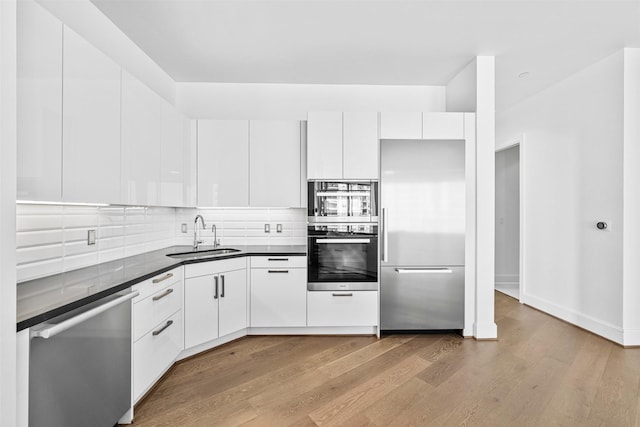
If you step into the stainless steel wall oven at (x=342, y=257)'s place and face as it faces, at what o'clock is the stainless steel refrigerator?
The stainless steel refrigerator is roughly at 9 o'clock from the stainless steel wall oven.

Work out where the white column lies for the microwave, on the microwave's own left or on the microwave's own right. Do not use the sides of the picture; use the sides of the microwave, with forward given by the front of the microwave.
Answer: on the microwave's own left

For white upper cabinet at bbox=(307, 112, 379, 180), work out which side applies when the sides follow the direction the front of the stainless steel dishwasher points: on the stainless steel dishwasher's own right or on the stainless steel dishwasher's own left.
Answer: on the stainless steel dishwasher's own left

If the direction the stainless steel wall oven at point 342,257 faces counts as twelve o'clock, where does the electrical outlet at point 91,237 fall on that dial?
The electrical outlet is roughly at 2 o'clock from the stainless steel wall oven.

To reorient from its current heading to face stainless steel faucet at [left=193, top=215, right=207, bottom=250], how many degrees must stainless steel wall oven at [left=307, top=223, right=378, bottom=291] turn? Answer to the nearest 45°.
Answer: approximately 90° to its right

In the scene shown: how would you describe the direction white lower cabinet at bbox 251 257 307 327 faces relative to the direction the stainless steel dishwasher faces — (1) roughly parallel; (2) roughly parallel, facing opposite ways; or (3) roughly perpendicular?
roughly perpendicular

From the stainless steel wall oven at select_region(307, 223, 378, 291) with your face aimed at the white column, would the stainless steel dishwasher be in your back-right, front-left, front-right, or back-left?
back-right
